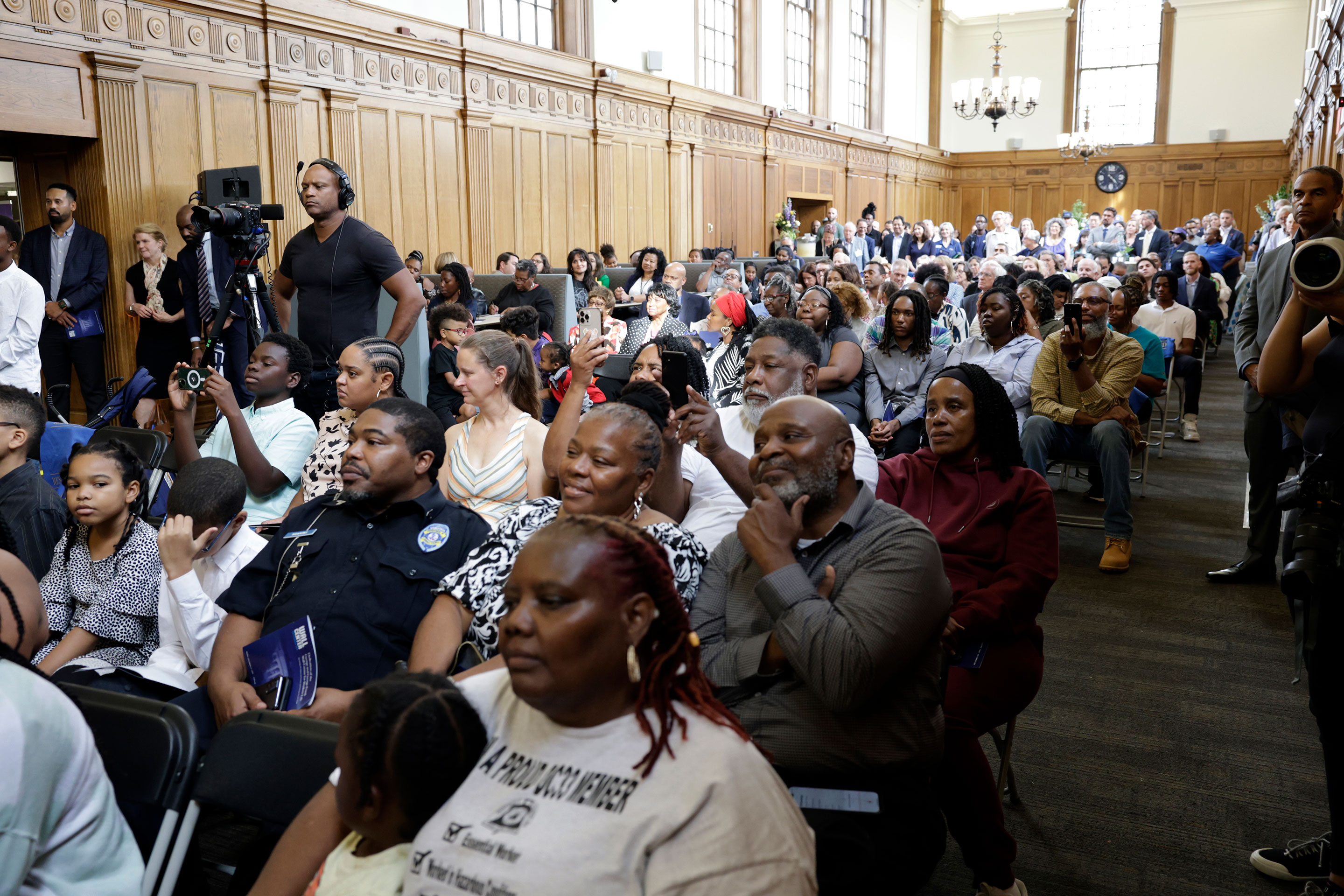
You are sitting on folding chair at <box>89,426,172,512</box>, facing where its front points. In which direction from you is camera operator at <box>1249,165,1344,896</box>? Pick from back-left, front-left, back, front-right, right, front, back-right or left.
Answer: left

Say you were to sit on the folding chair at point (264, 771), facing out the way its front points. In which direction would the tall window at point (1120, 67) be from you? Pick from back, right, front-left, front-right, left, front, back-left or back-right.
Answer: back

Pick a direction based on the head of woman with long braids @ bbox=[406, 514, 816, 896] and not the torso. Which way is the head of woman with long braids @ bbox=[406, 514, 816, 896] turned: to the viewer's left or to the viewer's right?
to the viewer's left

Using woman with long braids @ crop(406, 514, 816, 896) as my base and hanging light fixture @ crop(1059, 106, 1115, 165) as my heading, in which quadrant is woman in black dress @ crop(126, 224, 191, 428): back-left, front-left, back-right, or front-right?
front-left

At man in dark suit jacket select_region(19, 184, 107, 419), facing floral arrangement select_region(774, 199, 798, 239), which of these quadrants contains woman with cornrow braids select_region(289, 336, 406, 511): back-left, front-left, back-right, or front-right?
back-right

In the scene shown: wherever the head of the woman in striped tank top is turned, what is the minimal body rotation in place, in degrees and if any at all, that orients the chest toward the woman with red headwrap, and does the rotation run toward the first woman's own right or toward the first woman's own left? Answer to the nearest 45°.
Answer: approximately 180°

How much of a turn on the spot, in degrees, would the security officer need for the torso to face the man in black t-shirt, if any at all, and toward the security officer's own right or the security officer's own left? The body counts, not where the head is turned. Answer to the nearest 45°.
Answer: approximately 135° to the security officer's own right

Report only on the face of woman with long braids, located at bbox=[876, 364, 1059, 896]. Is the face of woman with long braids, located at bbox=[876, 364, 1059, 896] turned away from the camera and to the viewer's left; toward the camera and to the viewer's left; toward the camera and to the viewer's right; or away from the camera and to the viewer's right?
toward the camera and to the viewer's left

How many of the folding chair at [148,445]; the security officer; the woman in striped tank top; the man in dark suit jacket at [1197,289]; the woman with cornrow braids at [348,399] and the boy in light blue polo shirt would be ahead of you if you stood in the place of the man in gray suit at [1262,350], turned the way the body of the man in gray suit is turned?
5

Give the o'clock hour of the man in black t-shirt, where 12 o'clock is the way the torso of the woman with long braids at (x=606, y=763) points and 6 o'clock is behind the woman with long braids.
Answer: The man in black t-shirt is roughly at 4 o'clock from the woman with long braids.

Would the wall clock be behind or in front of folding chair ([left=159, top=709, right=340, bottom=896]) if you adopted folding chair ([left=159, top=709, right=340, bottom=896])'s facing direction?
behind

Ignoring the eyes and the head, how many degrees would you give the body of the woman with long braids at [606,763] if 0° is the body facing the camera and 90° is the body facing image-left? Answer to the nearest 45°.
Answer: approximately 45°

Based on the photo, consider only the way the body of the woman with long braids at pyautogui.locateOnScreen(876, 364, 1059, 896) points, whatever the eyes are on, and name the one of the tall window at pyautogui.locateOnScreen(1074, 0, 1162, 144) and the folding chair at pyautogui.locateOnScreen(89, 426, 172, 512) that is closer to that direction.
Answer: the folding chair

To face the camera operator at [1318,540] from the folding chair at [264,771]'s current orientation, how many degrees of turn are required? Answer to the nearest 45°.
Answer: approximately 135° to its left

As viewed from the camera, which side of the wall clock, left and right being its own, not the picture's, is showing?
front

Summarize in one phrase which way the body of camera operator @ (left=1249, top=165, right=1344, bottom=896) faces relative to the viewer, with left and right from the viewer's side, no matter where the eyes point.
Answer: facing the viewer and to the left of the viewer
